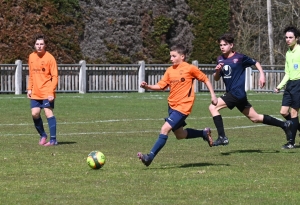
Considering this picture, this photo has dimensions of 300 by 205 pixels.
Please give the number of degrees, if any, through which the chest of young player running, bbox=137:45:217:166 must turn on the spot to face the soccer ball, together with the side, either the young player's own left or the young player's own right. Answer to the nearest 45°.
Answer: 0° — they already face it

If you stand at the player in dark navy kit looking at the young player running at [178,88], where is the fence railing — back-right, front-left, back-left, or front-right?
back-right

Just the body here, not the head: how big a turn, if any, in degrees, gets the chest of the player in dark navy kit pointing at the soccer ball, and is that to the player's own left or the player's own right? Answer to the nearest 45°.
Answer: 0° — they already face it

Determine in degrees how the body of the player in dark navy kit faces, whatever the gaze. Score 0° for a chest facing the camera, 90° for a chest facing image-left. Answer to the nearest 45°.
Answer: approximately 45°

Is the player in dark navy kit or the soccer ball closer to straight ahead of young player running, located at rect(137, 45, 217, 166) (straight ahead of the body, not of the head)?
the soccer ball

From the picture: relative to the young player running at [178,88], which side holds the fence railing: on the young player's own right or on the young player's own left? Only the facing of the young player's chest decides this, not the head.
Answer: on the young player's own right

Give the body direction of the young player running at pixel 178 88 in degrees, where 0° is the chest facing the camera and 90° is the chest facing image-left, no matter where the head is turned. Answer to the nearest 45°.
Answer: approximately 45°

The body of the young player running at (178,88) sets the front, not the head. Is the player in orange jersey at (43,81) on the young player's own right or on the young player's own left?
on the young player's own right

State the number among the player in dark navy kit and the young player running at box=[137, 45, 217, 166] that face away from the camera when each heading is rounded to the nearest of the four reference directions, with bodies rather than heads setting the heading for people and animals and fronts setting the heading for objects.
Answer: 0

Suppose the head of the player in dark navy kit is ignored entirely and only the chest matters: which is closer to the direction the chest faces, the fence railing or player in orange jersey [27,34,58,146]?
the player in orange jersey

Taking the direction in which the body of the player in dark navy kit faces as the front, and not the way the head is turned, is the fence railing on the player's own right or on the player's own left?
on the player's own right
